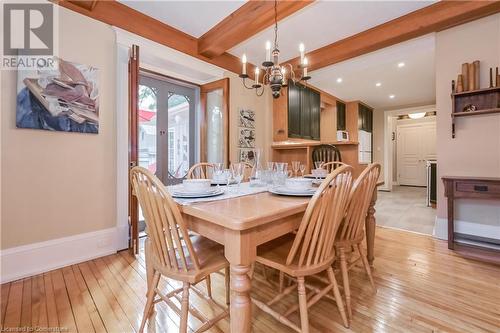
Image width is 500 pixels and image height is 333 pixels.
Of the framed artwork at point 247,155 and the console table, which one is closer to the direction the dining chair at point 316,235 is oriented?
the framed artwork

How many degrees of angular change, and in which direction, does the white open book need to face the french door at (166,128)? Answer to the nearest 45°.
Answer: approximately 90° to its right

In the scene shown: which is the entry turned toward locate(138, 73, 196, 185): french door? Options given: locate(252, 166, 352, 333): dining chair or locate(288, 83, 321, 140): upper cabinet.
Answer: the dining chair

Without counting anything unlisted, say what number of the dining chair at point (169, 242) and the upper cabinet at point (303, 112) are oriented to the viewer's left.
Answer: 0

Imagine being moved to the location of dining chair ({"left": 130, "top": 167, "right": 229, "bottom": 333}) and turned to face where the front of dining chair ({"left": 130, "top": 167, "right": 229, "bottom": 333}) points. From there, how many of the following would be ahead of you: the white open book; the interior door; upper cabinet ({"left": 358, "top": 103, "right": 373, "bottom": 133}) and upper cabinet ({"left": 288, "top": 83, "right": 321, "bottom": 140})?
4

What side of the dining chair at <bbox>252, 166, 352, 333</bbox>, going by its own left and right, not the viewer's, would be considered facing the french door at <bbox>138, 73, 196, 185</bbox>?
front

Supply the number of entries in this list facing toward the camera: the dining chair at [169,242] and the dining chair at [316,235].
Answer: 0

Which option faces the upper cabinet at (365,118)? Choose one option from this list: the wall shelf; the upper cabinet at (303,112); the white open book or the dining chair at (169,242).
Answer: the dining chair

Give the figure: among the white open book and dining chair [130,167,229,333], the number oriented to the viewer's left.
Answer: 0

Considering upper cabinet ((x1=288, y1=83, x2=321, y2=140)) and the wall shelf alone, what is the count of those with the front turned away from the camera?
0

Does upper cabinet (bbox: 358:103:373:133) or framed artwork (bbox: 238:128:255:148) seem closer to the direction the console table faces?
the framed artwork

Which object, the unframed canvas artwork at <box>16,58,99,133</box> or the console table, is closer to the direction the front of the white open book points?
the console table

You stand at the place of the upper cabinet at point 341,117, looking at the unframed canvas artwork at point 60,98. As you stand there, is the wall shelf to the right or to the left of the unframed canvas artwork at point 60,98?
left

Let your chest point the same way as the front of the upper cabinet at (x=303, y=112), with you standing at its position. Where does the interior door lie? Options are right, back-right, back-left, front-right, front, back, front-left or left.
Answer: left

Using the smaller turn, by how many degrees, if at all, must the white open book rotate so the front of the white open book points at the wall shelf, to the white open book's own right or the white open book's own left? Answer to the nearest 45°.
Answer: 0° — it already faces it
